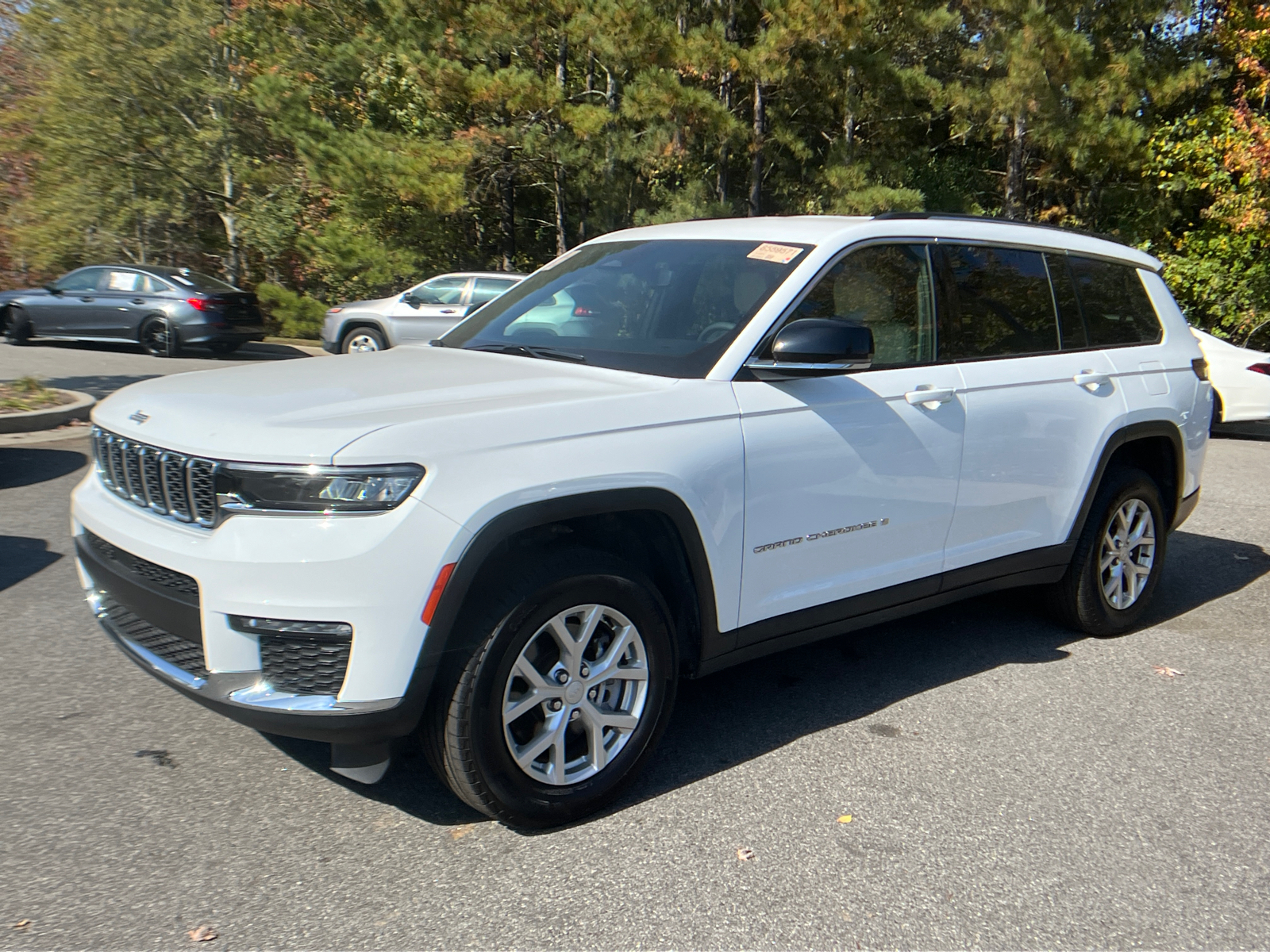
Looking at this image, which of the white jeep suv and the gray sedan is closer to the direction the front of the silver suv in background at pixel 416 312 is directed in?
the gray sedan

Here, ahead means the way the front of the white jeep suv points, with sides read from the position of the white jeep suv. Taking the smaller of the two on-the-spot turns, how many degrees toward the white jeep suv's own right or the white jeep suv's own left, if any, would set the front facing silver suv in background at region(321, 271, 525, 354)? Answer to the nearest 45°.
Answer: approximately 135° to the white jeep suv's own right

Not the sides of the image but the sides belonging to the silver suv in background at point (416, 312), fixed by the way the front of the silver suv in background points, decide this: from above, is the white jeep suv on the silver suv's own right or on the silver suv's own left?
on the silver suv's own left

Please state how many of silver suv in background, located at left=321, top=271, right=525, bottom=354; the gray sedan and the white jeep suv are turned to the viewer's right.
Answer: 0

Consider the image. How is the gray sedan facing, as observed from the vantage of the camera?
facing away from the viewer and to the left of the viewer

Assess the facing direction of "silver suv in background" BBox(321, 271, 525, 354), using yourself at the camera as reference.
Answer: facing to the left of the viewer

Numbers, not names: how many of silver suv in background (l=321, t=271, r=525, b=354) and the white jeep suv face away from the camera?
0

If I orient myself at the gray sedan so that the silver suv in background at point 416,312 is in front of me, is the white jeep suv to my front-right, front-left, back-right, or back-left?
front-right

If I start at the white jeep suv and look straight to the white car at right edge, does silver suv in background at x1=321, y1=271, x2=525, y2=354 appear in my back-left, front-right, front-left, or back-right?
front-left

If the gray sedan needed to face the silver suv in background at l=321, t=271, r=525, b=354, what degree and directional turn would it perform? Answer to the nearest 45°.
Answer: approximately 180°

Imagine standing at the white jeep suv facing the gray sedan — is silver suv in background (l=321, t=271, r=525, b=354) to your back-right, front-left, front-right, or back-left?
front-right

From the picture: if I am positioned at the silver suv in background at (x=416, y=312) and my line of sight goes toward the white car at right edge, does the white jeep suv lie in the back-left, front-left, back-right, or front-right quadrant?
front-right

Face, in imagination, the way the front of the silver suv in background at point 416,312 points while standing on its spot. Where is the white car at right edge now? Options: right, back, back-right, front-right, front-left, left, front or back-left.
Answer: back-left

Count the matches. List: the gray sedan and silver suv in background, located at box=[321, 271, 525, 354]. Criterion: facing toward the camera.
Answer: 0

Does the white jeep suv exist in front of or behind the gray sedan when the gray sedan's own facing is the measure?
behind
